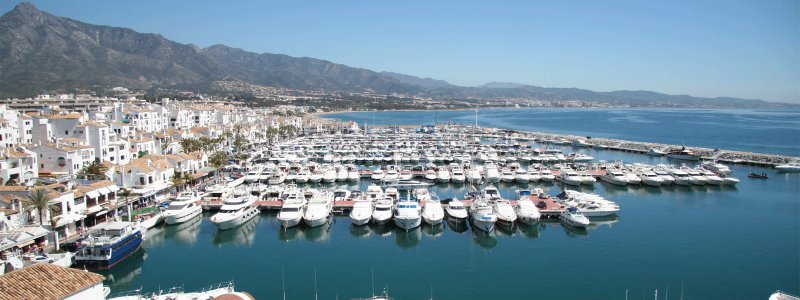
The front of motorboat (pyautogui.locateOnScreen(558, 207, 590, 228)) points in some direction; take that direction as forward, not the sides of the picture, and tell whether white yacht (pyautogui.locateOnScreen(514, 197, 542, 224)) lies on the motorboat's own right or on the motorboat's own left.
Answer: on the motorboat's own right

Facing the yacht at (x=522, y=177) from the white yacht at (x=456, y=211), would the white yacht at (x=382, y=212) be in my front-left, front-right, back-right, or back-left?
back-left

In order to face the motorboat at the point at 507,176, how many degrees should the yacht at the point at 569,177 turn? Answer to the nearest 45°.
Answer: approximately 135° to its right

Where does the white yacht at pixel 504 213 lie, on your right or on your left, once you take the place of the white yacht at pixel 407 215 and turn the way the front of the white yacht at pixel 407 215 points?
on your left

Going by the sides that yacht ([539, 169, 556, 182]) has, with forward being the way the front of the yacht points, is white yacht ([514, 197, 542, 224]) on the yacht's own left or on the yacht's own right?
on the yacht's own right

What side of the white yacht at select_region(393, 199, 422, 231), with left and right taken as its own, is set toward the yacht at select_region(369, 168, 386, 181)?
back

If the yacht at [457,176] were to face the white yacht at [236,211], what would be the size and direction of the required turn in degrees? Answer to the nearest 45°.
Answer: approximately 45° to its right

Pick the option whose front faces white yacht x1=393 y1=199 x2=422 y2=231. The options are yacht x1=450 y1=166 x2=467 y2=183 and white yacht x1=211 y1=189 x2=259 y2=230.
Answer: the yacht

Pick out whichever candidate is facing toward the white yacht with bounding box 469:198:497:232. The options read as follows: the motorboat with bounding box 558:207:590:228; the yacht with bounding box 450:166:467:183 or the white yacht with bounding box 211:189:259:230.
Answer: the yacht

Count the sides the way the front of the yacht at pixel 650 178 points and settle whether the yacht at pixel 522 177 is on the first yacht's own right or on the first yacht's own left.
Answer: on the first yacht's own right

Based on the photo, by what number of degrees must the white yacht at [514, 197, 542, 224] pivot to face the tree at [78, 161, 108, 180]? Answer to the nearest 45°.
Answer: approximately 135° to its right

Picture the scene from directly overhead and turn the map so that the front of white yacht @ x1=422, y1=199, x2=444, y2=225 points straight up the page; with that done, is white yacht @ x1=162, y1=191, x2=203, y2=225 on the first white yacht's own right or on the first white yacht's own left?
on the first white yacht's own right

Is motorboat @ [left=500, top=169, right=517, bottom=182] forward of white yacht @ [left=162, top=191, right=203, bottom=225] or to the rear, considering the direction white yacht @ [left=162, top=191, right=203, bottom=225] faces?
to the rear
